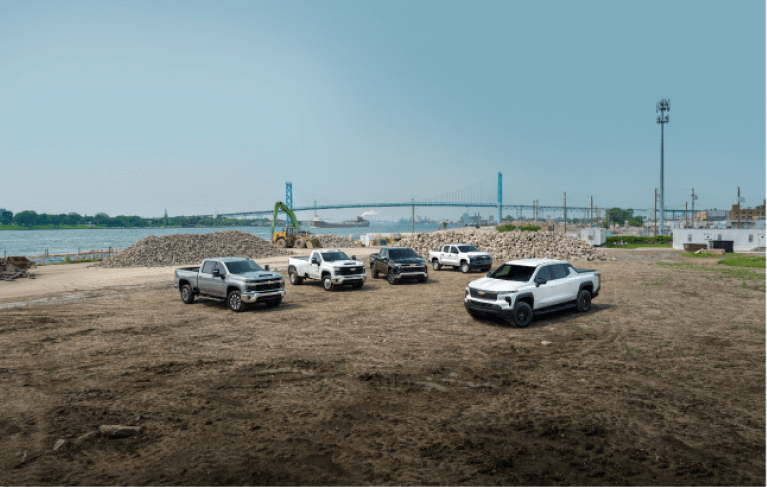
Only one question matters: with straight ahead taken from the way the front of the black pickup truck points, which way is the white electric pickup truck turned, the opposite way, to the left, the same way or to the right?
to the right

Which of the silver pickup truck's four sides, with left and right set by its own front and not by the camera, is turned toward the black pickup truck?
left

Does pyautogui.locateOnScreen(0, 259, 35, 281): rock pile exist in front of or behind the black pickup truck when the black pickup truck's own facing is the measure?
behind

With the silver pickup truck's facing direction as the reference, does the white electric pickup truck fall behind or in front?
in front

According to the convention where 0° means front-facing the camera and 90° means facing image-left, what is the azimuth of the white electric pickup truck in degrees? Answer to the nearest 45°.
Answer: approximately 45°

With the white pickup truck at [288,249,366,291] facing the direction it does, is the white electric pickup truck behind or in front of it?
in front

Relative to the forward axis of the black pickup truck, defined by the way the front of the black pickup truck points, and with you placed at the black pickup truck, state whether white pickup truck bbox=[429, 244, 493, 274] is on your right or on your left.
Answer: on your left

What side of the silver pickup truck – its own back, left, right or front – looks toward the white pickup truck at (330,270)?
left

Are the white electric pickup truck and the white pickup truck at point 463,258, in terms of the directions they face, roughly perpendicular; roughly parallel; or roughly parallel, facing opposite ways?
roughly perpendicular

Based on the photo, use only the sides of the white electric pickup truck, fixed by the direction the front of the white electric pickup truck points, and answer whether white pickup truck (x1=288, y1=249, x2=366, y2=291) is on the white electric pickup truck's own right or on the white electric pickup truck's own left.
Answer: on the white electric pickup truck's own right

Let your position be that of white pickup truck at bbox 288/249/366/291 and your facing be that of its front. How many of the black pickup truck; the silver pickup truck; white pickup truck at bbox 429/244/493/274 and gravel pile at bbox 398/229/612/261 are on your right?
1

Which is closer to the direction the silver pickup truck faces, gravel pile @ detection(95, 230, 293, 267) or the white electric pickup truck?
the white electric pickup truck

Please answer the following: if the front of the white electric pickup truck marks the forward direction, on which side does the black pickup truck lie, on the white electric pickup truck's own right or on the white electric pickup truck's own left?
on the white electric pickup truck's own right

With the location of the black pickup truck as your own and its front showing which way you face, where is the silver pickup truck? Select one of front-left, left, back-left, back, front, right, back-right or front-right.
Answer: right

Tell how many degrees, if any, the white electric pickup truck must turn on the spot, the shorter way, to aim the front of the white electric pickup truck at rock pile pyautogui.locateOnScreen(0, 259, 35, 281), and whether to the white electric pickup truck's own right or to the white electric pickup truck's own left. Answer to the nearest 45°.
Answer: approximately 45° to the white electric pickup truck's own right

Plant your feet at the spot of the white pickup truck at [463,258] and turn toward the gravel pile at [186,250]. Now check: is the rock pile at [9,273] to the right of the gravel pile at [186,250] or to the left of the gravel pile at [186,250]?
left

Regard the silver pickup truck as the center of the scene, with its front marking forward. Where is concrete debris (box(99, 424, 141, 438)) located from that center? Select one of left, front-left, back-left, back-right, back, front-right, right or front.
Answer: front-right

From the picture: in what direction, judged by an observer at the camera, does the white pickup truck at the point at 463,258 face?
facing the viewer and to the right of the viewer
